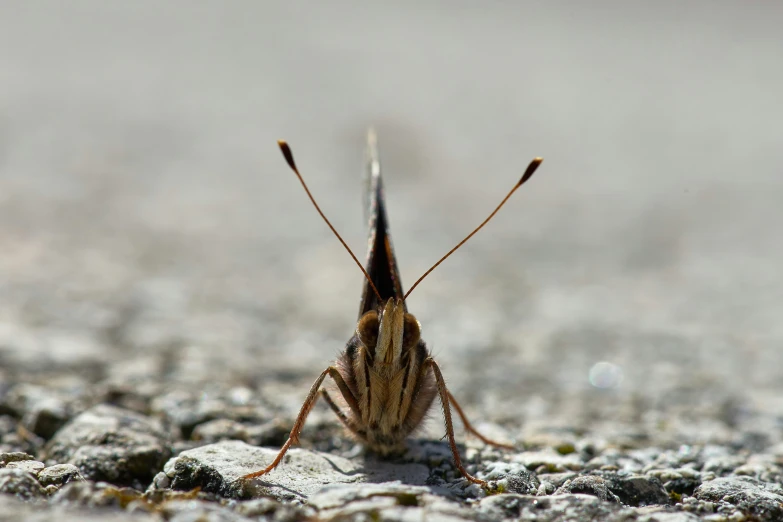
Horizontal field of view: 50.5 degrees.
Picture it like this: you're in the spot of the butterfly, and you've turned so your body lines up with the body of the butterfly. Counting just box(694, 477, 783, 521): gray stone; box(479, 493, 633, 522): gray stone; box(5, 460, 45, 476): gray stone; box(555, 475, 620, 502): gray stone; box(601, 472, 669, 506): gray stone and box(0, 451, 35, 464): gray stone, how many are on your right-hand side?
2

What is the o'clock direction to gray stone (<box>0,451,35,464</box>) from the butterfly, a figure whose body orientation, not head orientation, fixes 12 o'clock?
The gray stone is roughly at 3 o'clock from the butterfly.

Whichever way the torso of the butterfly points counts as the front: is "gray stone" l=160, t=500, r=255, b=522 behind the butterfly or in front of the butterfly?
in front

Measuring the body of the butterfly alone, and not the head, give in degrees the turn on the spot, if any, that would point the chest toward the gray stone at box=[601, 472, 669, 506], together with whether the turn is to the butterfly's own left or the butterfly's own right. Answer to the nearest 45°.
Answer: approximately 90° to the butterfly's own left

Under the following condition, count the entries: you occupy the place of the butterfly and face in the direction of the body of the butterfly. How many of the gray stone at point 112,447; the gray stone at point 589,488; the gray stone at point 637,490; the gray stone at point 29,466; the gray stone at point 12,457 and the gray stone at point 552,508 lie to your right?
3

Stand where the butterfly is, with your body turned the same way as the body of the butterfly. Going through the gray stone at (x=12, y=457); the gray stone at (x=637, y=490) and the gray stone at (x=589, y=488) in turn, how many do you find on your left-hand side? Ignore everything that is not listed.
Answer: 2

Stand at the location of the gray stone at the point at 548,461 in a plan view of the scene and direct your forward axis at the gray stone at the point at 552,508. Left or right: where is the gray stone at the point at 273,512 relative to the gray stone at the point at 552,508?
right

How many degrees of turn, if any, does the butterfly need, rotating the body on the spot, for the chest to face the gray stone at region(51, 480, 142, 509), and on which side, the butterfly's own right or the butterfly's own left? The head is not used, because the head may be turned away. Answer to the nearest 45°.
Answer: approximately 45° to the butterfly's own right

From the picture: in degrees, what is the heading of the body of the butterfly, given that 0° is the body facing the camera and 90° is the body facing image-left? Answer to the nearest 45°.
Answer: approximately 0°

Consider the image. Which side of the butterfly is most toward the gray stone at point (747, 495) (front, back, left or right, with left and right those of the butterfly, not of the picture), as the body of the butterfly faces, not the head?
left

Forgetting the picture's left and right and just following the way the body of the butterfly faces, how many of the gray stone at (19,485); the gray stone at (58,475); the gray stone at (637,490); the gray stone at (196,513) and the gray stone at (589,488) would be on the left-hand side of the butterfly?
2

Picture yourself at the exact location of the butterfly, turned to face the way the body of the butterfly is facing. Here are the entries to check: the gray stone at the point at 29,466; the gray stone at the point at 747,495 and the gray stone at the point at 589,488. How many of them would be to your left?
2

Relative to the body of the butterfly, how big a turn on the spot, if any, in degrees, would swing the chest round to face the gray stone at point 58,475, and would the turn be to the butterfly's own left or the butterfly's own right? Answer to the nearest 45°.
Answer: approximately 90° to the butterfly's own right
